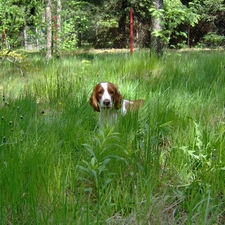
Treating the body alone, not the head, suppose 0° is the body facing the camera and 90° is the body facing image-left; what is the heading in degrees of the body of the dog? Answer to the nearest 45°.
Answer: approximately 45°
